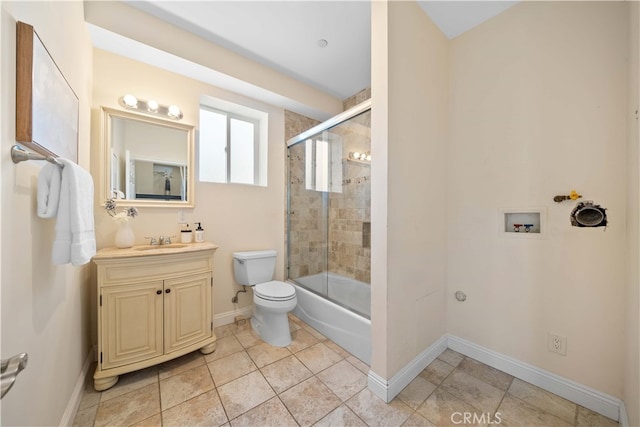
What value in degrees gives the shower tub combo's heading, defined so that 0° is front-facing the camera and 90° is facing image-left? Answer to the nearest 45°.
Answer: approximately 45°

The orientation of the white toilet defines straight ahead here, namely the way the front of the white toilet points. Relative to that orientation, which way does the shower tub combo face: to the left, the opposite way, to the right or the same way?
to the right

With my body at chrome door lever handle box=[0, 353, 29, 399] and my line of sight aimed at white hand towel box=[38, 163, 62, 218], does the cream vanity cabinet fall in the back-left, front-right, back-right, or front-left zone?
front-right

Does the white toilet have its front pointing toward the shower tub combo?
no

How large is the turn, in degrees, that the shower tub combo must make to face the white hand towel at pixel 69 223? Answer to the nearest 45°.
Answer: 0° — it already faces it

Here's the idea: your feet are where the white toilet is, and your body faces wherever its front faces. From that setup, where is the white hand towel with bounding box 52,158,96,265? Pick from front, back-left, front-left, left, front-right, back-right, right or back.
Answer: right

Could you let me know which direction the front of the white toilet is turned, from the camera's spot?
facing the viewer and to the right of the viewer

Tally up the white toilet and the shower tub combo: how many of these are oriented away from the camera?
0

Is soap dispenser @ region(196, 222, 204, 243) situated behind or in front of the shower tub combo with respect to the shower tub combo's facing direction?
in front

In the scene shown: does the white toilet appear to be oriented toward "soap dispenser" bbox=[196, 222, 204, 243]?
no

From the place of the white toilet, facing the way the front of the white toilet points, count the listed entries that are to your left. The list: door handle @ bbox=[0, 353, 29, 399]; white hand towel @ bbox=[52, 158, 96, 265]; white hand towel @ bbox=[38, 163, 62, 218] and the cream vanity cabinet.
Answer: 0

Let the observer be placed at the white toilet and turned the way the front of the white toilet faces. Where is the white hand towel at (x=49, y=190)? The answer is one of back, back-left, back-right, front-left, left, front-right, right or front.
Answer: right
